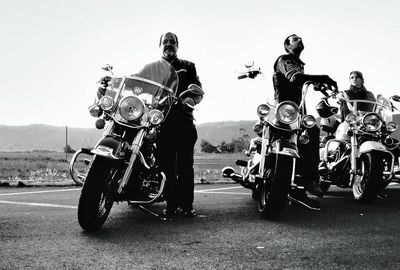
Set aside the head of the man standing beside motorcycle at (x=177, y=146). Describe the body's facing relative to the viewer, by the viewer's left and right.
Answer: facing the viewer

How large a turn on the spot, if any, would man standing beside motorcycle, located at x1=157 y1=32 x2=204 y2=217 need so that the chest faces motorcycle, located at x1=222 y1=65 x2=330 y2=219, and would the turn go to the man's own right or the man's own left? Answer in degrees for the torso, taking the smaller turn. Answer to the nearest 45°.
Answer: approximately 90° to the man's own left

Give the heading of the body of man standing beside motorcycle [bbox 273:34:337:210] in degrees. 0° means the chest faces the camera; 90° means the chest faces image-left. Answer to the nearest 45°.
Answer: approximately 315°

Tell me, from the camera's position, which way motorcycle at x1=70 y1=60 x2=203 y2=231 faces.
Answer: facing the viewer and to the left of the viewer

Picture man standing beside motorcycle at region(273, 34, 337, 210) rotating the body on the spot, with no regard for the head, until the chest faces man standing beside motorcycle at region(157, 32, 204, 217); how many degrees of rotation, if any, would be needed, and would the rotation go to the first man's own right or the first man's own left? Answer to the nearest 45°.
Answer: approximately 90° to the first man's own right

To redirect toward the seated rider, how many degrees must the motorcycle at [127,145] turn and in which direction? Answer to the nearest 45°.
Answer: approximately 180°

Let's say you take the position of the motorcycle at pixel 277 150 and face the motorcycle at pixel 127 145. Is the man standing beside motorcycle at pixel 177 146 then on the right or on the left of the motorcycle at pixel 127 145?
right

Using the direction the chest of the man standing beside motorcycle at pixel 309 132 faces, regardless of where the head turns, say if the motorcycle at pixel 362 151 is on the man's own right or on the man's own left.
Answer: on the man's own left

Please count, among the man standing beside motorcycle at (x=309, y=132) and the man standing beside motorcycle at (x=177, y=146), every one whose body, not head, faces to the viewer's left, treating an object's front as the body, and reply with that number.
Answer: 0

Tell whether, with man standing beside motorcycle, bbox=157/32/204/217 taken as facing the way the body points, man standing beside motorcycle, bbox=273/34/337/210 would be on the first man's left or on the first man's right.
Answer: on the first man's left

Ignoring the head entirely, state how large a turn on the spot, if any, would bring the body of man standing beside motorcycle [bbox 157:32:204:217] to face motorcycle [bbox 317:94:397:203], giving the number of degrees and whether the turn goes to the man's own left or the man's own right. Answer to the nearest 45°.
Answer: approximately 135° to the man's own left
